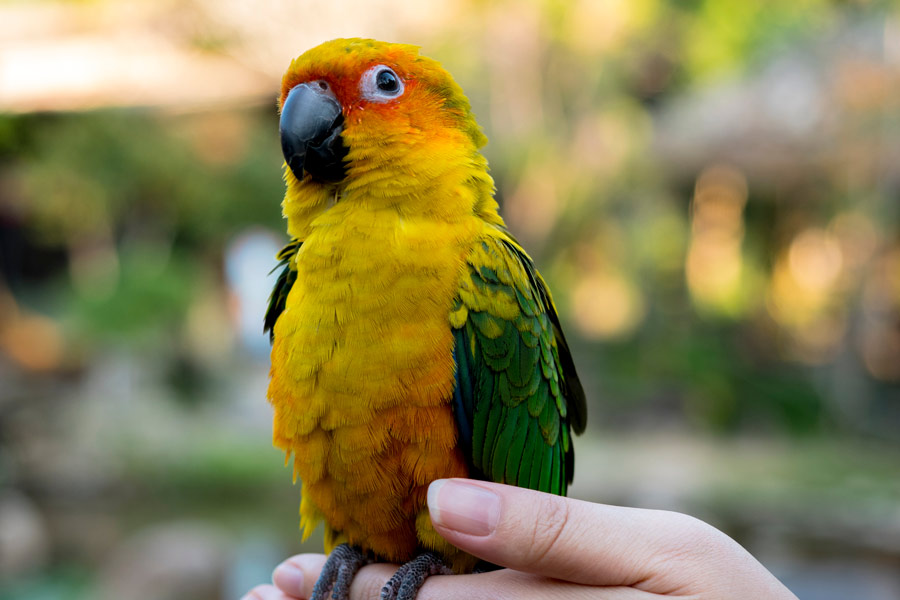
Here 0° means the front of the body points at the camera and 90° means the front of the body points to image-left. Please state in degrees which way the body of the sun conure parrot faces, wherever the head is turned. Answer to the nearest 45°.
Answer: approximately 45°
